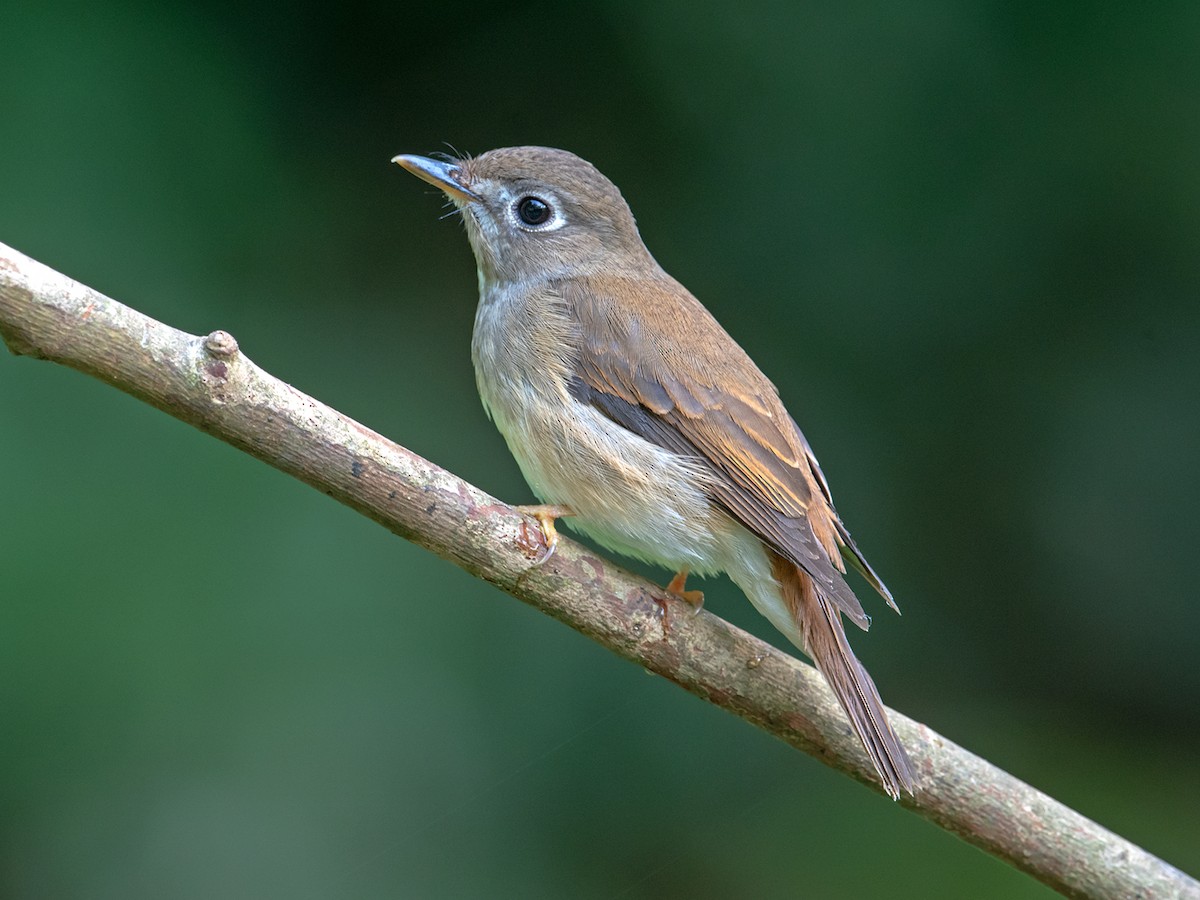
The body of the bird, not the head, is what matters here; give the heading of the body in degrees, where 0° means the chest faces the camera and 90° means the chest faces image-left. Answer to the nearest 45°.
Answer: approximately 90°
